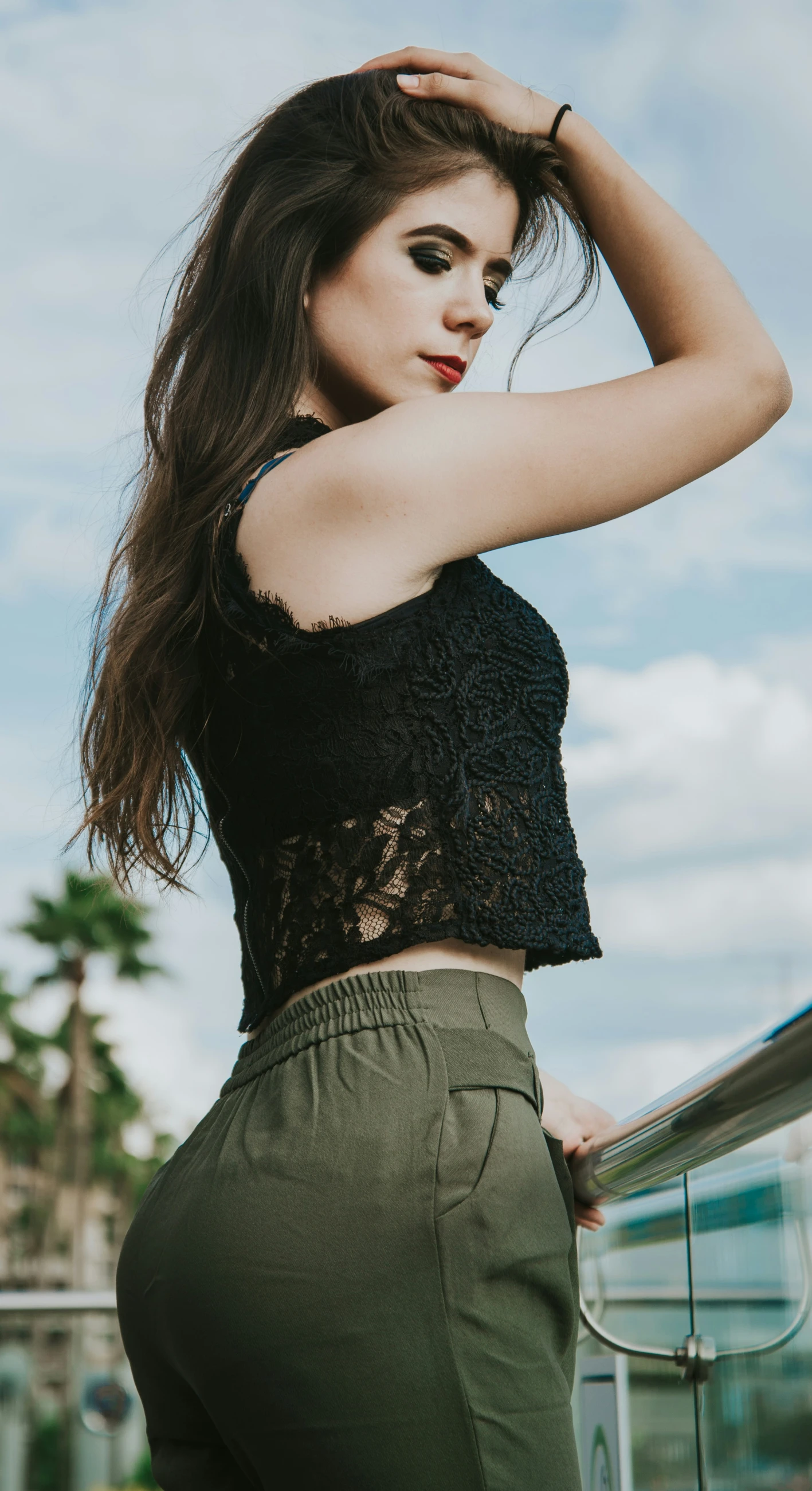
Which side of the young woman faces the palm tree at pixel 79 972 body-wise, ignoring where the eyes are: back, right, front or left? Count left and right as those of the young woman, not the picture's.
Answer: left

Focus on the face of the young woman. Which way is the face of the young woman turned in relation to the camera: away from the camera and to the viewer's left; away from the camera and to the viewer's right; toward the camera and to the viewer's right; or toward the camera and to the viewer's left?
toward the camera and to the viewer's right

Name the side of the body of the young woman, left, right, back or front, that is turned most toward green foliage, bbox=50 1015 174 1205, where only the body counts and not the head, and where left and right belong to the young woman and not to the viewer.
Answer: left

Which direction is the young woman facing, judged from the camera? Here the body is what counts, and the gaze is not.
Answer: to the viewer's right

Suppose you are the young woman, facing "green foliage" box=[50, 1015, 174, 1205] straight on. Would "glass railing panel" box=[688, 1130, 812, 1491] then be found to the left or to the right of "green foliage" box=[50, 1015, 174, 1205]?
right

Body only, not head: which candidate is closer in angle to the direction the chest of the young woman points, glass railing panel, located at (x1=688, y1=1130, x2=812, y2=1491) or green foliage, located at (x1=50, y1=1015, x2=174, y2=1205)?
the glass railing panel

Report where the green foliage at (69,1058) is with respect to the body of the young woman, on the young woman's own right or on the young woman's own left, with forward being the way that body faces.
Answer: on the young woman's own left

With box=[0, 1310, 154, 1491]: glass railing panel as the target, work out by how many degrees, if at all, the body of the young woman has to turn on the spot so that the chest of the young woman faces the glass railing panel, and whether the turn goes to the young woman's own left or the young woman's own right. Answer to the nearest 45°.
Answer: approximately 90° to the young woman's own left
